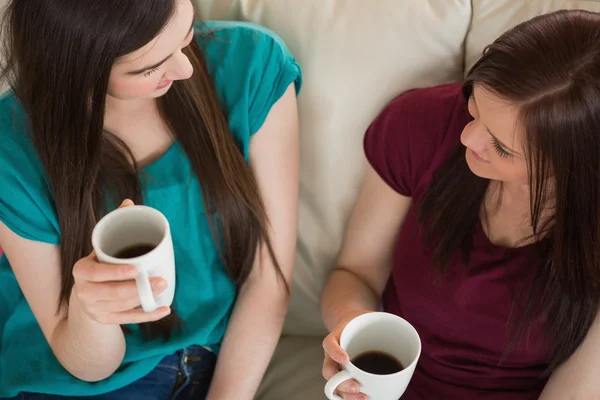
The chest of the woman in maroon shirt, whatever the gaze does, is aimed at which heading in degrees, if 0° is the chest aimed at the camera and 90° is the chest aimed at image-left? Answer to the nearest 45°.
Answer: approximately 45°

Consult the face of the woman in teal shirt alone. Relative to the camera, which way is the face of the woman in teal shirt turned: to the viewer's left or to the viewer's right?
to the viewer's right

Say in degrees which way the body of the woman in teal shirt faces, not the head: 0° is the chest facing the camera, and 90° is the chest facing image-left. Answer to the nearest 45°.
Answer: approximately 0°

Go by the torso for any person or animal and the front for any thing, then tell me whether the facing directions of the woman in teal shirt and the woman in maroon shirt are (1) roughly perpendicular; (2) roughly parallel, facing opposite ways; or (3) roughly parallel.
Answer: roughly perpendicular
